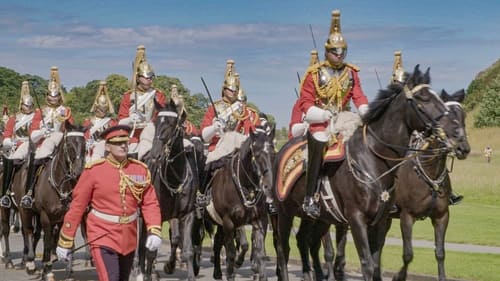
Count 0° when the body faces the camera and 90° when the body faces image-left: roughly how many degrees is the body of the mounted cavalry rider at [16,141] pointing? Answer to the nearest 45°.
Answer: approximately 315°

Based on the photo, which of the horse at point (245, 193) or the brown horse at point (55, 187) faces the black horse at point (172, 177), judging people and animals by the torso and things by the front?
the brown horse

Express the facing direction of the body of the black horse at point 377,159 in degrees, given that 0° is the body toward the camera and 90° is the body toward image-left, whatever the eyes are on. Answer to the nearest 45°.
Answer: approximately 315°

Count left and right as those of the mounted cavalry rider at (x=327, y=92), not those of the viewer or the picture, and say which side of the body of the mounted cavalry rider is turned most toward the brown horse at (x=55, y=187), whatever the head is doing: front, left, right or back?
back

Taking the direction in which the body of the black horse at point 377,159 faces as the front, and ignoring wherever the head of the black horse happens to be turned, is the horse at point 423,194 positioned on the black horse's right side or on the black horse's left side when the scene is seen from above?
on the black horse's left side

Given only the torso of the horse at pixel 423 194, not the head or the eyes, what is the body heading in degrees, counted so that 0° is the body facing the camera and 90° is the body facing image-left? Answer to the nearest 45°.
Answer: approximately 315°

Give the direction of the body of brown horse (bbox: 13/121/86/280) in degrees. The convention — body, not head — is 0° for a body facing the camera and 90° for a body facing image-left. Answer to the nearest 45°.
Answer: approximately 315°

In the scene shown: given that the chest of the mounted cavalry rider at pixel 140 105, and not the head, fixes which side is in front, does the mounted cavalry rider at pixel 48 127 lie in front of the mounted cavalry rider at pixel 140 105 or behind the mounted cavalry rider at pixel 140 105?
behind

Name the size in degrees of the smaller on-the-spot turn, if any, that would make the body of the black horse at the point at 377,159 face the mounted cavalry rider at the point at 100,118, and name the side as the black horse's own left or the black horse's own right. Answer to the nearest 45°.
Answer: approximately 180°
